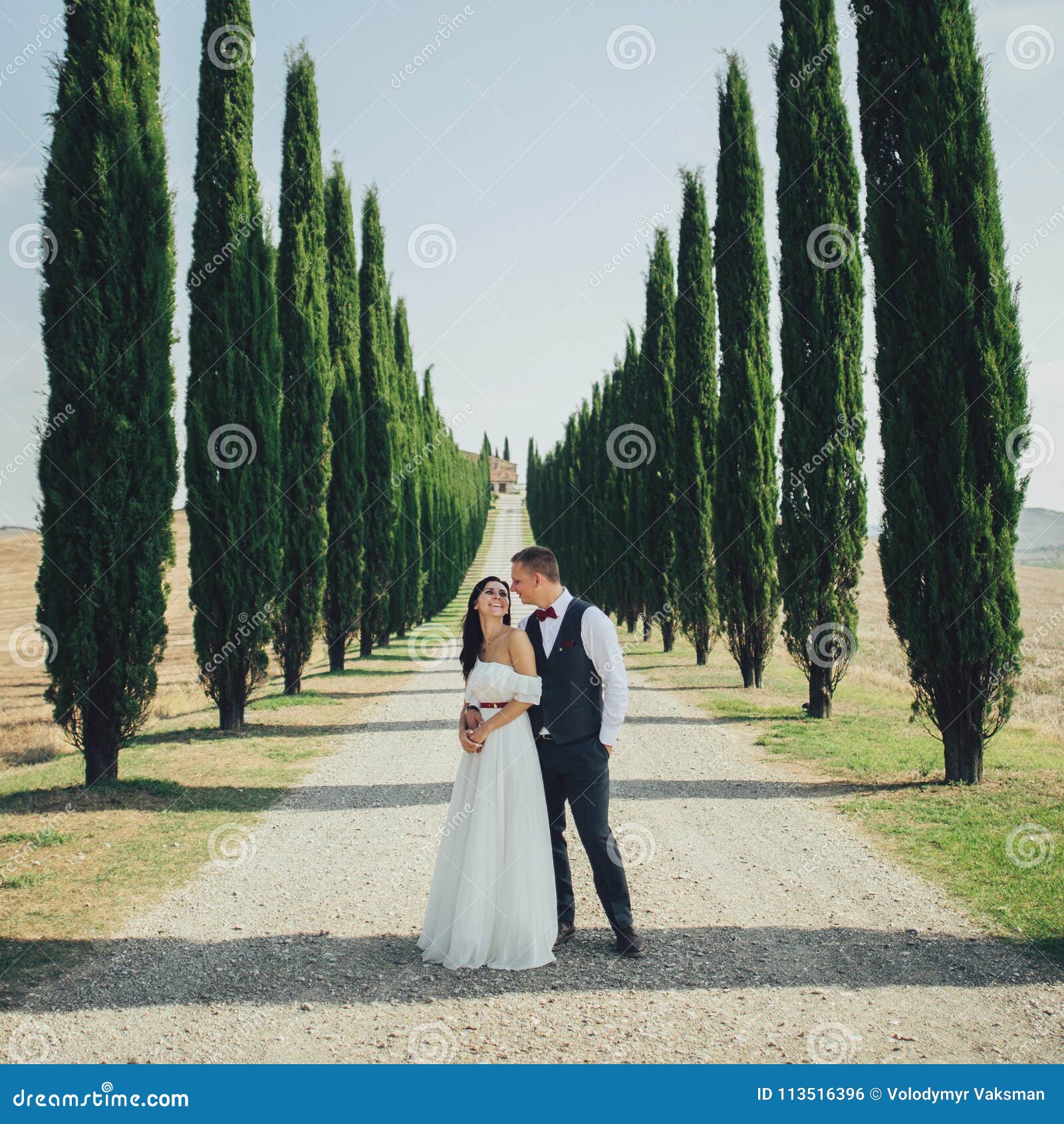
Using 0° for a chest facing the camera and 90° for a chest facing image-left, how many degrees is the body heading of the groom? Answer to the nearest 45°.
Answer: approximately 45°

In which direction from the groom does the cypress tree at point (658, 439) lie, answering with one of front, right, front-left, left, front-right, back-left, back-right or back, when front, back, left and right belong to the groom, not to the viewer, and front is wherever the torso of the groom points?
back-right

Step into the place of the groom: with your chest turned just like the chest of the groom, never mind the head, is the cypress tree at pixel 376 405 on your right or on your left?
on your right

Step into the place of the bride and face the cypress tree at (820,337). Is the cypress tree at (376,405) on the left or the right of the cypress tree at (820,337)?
left

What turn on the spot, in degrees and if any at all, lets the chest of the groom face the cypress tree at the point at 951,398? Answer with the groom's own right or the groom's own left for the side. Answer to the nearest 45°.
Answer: approximately 180°

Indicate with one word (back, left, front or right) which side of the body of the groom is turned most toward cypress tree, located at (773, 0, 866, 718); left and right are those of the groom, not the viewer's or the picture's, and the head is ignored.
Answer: back

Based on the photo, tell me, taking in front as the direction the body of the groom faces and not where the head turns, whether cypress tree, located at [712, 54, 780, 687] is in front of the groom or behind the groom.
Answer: behind

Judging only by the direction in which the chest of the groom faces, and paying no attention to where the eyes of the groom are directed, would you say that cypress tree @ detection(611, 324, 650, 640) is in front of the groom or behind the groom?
behind

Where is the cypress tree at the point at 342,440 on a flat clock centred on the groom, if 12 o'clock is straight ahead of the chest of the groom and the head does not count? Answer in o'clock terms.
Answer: The cypress tree is roughly at 4 o'clock from the groom.

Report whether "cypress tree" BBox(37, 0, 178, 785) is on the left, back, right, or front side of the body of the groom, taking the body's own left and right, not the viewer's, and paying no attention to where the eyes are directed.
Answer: right

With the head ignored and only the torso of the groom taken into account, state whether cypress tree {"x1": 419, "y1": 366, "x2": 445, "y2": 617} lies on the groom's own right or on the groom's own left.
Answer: on the groom's own right

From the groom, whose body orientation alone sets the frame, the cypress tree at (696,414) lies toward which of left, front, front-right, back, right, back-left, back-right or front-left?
back-right

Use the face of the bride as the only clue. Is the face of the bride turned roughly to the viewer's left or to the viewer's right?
to the viewer's right

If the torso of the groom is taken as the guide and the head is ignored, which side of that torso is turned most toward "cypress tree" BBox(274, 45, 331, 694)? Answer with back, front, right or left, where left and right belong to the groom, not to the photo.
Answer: right
